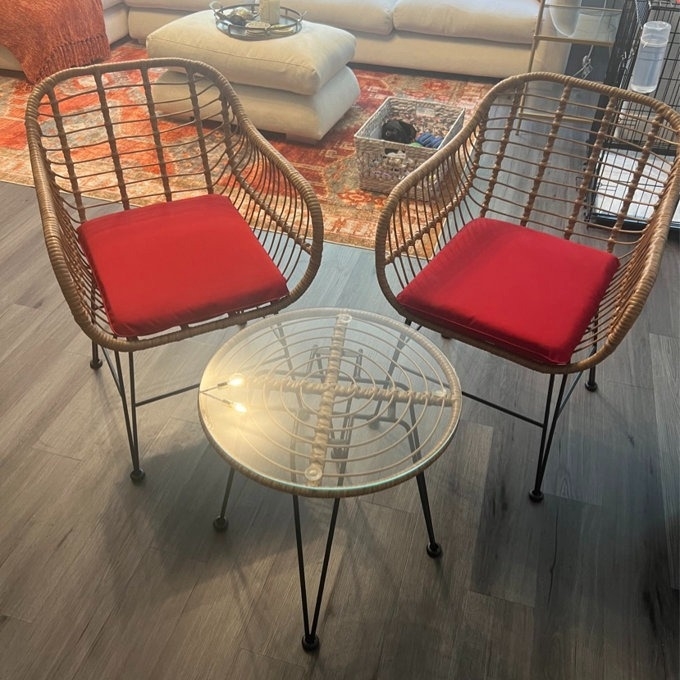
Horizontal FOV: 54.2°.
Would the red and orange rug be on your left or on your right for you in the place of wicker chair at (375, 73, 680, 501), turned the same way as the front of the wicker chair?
on your right

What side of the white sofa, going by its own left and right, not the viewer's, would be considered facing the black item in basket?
front

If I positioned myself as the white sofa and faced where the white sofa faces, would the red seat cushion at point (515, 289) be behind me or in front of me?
in front

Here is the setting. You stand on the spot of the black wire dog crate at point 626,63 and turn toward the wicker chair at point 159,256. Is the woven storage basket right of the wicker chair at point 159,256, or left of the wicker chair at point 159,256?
right

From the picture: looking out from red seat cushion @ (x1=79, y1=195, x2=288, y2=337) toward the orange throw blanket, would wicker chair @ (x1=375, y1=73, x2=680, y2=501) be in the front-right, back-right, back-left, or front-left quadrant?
back-right

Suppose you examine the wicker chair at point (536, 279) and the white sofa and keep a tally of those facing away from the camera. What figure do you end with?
0

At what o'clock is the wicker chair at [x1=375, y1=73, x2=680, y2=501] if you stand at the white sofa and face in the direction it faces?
The wicker chair is roughly at 12 o'clock from the white sofa.

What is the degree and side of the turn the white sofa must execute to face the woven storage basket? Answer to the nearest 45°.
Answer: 0° — it already faces it

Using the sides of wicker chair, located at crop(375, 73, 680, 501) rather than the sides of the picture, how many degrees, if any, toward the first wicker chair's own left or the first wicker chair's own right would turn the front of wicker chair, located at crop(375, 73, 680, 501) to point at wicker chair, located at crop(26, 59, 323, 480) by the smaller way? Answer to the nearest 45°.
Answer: approximately 45° to the first wicker chair's own right

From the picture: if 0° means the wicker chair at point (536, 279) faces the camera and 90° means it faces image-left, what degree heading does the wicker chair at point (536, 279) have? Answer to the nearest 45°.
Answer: approximately 45°

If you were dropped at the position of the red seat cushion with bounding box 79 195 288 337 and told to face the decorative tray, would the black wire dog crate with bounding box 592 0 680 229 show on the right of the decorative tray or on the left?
right

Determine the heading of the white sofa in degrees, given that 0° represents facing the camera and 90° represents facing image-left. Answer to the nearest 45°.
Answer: approximately 0°

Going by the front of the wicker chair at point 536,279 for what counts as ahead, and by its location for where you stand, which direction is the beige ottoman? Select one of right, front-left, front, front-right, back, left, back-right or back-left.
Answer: right
